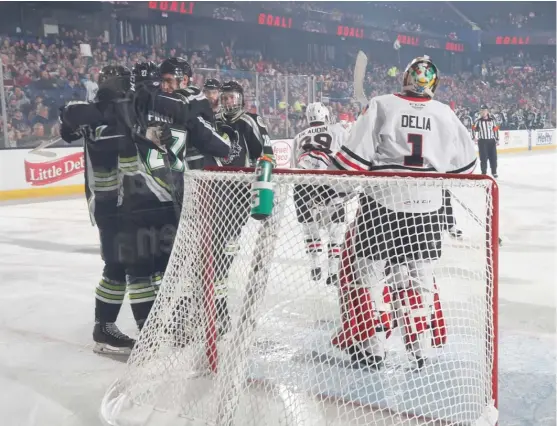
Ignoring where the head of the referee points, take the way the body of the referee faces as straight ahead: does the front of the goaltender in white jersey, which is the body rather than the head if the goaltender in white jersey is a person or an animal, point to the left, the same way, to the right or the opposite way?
the opposite way

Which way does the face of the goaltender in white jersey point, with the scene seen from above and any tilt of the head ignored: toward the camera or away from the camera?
away from the camera

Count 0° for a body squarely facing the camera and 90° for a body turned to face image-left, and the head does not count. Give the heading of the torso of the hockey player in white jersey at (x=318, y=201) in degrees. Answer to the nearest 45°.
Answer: approximately 180°

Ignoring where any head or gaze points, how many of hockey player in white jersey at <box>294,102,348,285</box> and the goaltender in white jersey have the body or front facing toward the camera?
0

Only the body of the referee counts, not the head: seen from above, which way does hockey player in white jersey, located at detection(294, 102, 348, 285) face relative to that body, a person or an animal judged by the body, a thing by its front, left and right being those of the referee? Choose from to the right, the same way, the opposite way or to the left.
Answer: the opposite way

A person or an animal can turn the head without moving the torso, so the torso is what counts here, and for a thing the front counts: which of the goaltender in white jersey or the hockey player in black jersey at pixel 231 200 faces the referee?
the goaltender in white jersey

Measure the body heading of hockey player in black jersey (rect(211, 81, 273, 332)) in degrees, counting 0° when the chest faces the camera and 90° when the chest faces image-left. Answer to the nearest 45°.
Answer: approximately 45°

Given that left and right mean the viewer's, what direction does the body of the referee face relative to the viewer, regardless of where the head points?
facing the viewer

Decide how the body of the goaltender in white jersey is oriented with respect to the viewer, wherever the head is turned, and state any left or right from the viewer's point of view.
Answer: facing away from the viewer

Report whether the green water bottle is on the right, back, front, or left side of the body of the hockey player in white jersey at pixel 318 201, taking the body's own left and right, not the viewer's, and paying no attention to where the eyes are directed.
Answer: back

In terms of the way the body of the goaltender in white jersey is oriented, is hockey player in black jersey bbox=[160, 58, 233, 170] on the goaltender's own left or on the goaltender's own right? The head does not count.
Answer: on the goaltender's own left

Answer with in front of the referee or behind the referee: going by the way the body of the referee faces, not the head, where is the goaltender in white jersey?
in front

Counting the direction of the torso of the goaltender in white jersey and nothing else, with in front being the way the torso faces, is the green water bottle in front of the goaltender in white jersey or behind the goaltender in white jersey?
behind
